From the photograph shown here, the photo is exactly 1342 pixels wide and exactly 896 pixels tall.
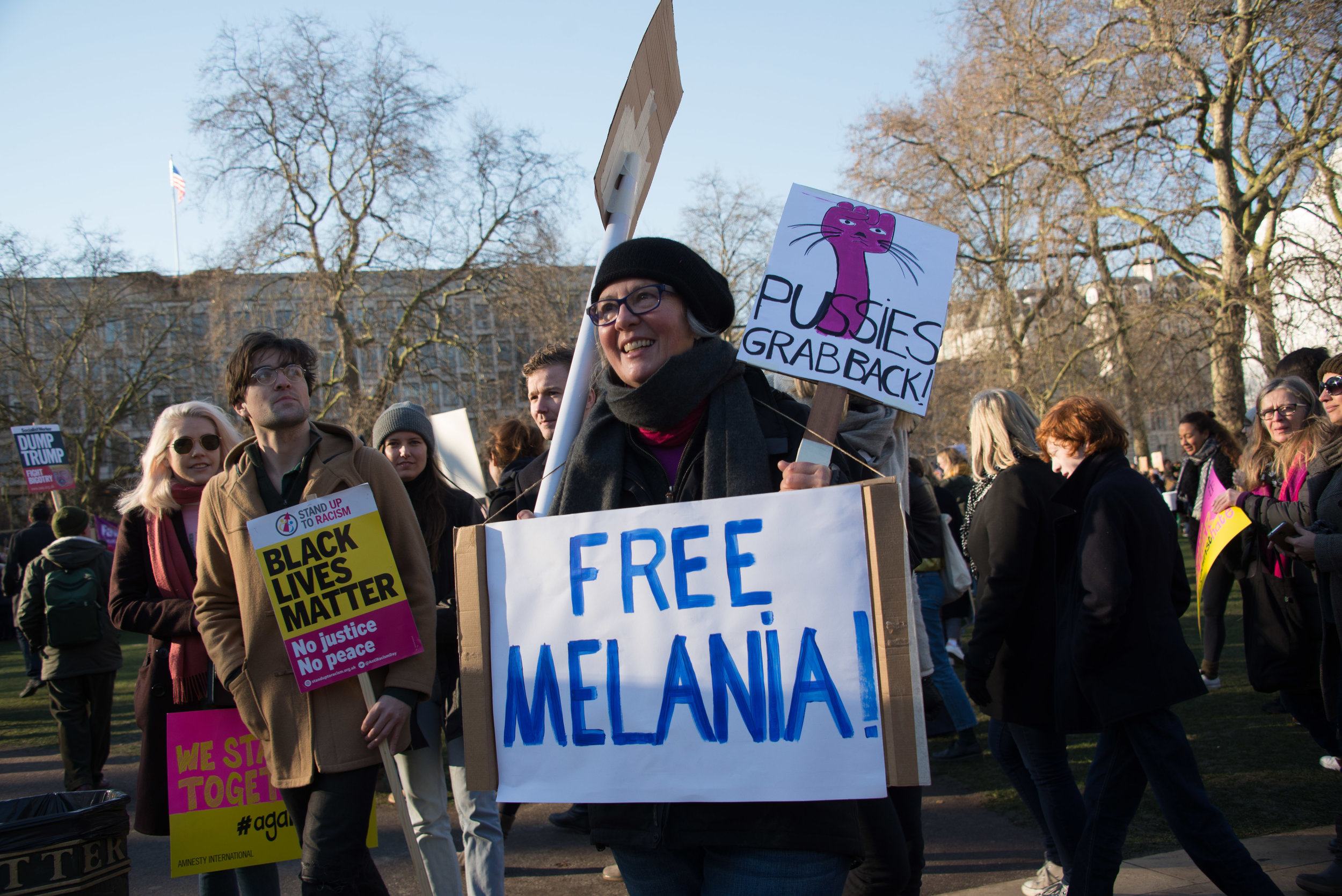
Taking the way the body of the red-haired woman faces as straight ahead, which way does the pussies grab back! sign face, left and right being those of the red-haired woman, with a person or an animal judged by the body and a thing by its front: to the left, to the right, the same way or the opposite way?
to the left

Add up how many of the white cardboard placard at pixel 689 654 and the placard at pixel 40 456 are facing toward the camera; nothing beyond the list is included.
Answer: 2

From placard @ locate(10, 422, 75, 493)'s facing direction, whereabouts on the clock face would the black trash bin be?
The black trash bin is roughly at 12 o'clock from the placard.

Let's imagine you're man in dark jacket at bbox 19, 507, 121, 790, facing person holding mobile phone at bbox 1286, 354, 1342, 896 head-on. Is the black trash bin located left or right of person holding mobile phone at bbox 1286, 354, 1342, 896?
right

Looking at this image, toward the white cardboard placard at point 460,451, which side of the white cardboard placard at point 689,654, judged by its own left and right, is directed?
back

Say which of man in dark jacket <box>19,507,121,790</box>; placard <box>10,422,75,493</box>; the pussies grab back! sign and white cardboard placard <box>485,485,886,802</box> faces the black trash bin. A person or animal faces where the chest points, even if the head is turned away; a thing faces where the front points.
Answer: the placard

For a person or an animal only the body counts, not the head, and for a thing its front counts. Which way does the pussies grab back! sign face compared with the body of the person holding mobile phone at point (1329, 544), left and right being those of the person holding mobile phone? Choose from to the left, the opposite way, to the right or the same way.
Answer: to the left

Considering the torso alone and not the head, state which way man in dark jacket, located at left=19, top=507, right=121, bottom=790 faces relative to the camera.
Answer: away from the camera

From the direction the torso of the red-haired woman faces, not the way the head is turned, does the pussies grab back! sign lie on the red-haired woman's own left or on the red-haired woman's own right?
on the red-haired woman's own left

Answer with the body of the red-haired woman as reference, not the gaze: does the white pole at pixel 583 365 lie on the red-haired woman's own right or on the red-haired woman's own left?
on the red-haired woman's own left

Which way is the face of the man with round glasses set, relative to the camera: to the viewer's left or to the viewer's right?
to the viewer's right

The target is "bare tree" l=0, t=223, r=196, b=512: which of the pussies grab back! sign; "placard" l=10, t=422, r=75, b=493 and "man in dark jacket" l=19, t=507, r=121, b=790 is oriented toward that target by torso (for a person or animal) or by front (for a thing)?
the man in dark jacket

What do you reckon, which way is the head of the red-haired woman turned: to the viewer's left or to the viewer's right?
to the viewer's left

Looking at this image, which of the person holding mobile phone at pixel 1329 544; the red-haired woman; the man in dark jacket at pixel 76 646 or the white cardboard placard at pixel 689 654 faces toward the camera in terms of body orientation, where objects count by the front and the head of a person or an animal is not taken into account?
the white cardboard placard

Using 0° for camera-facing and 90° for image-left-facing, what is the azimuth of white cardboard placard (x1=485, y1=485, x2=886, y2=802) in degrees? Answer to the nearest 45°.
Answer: approximately 0°

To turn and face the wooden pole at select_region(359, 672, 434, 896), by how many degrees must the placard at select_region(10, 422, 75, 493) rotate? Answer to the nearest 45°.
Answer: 0° — it already faces it

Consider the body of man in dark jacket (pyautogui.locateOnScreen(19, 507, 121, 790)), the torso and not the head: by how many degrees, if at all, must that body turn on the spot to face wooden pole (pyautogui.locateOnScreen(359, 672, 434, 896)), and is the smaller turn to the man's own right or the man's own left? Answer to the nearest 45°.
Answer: approximately 180°
